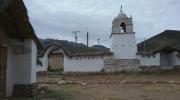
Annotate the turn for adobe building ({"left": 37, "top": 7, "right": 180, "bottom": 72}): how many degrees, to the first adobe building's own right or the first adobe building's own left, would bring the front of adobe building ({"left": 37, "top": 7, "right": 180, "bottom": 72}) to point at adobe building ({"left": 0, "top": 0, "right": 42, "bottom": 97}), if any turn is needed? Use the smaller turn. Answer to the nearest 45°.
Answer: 0° — it already faces it

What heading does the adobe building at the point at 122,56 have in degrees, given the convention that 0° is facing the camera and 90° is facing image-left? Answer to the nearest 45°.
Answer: approximately 0°

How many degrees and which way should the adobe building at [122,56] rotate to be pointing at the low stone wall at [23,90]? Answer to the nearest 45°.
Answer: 0° — it already faces it

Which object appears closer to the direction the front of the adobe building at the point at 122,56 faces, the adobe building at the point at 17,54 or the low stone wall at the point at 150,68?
the adobe building
